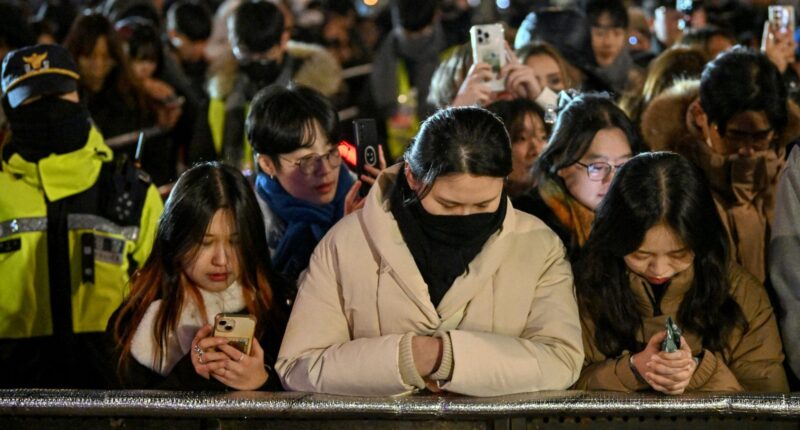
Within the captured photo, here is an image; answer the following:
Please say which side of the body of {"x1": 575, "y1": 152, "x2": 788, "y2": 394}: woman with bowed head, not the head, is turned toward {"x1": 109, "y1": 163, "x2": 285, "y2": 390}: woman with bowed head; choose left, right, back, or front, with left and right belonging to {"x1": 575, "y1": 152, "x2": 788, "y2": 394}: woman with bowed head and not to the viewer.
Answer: right

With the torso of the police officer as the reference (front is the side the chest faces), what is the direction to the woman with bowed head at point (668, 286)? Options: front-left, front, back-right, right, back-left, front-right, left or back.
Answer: front-left

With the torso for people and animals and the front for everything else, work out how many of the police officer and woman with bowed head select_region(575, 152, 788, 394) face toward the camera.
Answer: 2

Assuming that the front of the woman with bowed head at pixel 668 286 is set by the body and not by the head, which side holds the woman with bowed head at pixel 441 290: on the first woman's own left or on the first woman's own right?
on the first woman's own right

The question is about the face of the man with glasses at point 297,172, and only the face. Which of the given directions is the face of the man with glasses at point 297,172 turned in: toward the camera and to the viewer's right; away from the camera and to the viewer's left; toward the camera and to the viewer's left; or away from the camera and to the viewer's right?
toward the camera and to the viewer's right

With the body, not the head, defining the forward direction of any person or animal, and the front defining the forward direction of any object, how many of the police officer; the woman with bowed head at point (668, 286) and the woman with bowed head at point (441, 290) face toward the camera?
3

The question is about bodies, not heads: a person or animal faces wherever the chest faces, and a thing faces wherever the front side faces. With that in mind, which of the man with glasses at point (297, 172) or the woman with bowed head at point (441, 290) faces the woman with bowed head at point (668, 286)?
the man with glasses

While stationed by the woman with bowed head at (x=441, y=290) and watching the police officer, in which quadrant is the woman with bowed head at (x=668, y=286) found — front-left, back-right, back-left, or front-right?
back-right

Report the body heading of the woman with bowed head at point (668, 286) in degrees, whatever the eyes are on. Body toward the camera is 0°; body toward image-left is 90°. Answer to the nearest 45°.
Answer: approximately 0°

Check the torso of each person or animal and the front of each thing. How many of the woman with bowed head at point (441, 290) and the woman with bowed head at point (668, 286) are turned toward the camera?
2

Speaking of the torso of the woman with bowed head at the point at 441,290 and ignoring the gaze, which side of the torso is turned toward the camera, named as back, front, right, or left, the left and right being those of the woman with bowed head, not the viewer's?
front

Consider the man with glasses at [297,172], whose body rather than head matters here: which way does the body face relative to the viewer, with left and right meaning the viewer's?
facing the viewer and to the right of the viewer

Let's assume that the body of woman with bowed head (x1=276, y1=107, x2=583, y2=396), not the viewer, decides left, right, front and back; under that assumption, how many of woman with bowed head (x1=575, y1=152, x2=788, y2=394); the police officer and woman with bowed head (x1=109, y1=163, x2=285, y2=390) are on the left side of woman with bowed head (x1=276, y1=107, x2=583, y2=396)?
1

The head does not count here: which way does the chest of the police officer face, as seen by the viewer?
toward the camera
